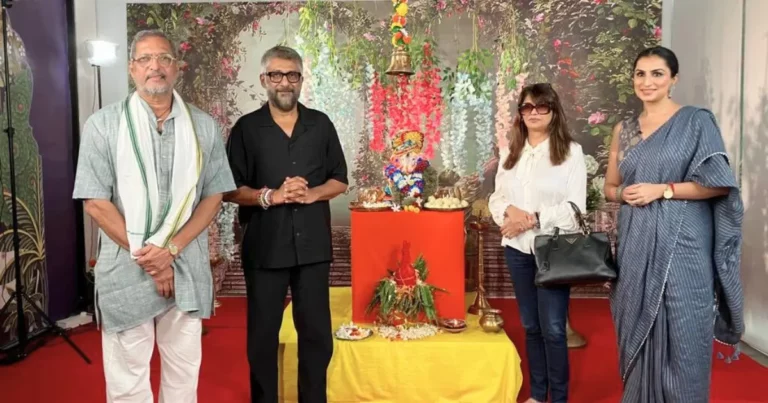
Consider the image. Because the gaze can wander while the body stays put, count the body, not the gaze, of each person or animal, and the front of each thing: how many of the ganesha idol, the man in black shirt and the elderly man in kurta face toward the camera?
3

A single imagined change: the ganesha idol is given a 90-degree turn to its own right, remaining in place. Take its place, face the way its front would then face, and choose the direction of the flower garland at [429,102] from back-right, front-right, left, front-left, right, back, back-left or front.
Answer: right

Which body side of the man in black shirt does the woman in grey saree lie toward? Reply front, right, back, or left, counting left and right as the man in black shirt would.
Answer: left

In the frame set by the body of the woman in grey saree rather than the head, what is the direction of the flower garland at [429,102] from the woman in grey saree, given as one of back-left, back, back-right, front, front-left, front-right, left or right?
right

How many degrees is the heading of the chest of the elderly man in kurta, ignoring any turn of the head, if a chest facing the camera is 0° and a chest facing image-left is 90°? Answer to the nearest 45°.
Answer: approximately 0°

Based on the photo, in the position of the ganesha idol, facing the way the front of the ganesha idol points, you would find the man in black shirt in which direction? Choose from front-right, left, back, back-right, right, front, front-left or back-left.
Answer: front-right
